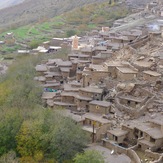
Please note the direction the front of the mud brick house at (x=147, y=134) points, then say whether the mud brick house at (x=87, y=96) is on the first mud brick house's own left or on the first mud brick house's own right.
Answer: on the first mud brick house's own right

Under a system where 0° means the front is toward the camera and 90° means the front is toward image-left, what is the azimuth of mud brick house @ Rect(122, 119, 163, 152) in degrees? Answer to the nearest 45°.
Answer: approximately 45°

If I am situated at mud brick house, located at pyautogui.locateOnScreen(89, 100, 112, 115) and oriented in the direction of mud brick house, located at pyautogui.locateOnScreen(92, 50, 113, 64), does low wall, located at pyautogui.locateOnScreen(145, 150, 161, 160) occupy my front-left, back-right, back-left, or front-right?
back-right

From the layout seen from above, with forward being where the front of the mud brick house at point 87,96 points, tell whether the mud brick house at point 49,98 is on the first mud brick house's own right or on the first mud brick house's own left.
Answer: on the first mud brick house's own right

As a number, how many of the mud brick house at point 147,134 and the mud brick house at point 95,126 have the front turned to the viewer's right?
0

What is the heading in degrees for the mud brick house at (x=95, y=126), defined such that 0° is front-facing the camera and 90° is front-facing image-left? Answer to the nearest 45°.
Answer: approximately 45°

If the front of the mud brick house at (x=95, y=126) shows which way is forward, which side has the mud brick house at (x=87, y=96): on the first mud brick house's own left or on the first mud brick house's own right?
on the first mud brick house's own right
